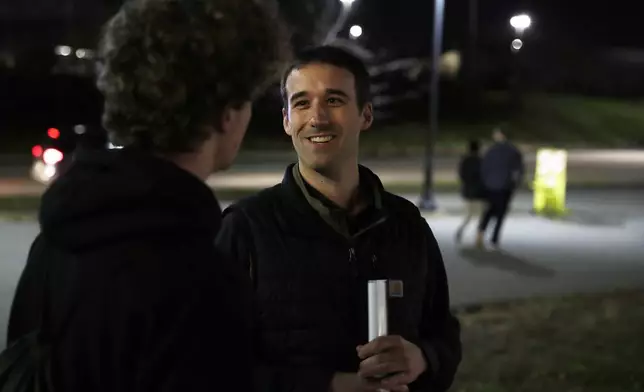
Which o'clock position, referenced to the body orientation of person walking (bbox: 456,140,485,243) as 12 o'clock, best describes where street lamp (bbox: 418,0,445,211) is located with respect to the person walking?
The street lamp is roughly at 10 o'clock from the person walking.

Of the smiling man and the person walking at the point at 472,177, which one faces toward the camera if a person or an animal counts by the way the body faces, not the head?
the smiling man

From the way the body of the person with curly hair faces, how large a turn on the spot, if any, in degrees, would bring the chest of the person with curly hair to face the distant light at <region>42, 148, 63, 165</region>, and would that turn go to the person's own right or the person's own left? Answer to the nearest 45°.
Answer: approximately 45° to the person's own left

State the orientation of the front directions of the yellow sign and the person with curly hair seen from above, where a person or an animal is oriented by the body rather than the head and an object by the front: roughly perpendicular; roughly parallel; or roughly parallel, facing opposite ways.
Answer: roughly parallel, facing opposite ways

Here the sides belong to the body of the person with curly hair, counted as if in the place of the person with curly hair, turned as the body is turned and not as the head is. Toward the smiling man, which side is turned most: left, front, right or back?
front

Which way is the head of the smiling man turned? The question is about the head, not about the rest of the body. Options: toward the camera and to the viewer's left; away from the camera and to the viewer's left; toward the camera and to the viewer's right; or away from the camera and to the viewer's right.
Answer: toward the camera and to the viewer's left

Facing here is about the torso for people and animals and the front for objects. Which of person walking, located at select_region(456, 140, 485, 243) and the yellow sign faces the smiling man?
the yellow sign

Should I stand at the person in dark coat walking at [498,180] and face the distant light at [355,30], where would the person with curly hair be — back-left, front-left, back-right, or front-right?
back-left

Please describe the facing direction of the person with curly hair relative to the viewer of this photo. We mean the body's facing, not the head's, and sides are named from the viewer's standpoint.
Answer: facing away from the viewer and to the right of the viewer

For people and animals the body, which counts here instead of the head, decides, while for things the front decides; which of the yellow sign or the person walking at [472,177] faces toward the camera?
the yellow sign

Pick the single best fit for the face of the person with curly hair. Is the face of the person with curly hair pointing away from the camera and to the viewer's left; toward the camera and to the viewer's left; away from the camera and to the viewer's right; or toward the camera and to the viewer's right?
away from the camera and to the viewer's right

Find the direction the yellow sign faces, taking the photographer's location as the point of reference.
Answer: facing the viewer

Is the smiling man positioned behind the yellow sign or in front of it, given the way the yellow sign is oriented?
in front

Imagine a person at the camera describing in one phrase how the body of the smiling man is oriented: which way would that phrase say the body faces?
toward the camera

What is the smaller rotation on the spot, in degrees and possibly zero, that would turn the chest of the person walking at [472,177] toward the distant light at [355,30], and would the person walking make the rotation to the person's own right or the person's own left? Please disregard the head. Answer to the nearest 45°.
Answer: approximately 45° to the person's own left
